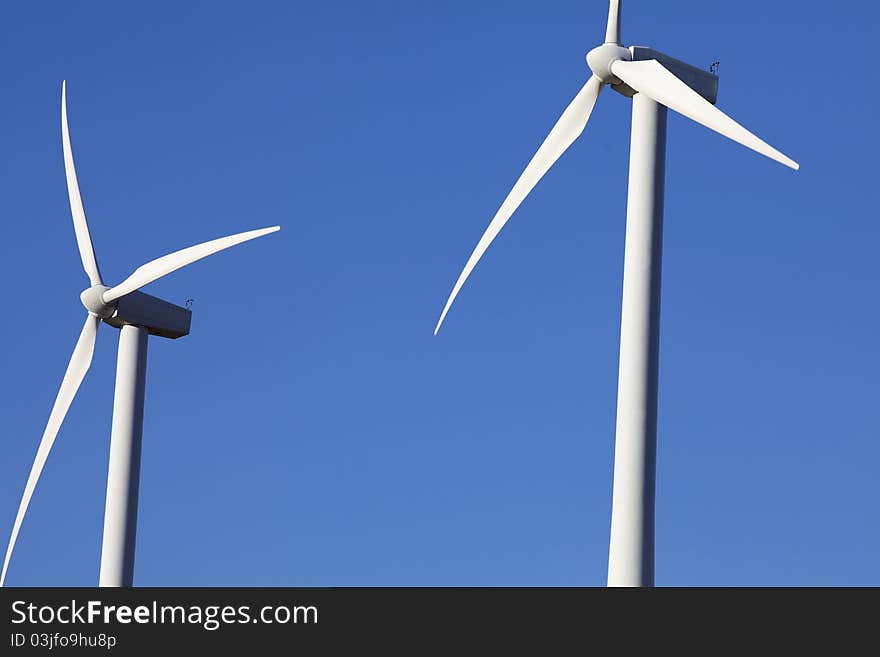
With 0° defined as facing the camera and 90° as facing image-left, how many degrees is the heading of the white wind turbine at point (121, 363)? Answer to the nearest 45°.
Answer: approximately 45°
